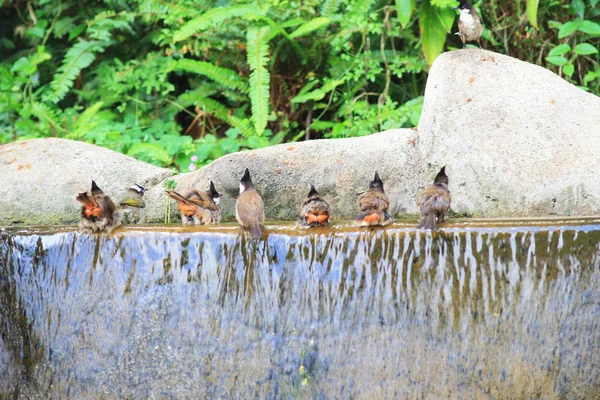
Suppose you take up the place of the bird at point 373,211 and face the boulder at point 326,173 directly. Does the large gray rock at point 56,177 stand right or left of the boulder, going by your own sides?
left

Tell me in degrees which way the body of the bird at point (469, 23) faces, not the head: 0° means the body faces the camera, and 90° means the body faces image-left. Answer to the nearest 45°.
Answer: approximately 45°

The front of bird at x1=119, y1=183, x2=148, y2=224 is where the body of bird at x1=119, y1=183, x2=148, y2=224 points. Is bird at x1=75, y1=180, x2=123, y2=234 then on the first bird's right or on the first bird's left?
on the first bird's right

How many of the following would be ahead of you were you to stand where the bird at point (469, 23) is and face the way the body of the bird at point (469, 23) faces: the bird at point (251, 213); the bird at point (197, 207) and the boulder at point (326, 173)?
3

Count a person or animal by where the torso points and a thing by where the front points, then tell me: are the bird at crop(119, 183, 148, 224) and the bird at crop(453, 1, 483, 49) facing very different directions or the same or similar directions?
very different directions

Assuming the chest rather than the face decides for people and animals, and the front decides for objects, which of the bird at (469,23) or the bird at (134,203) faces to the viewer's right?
the bird at (134,203)

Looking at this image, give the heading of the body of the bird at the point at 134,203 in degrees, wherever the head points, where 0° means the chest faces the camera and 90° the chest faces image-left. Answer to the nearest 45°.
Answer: approximately 270°

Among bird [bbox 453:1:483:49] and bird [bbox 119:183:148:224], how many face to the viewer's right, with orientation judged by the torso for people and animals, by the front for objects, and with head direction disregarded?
1

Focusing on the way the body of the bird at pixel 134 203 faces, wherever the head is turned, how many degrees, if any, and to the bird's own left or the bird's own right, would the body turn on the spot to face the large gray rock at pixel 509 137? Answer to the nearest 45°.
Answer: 0° — it already faces it

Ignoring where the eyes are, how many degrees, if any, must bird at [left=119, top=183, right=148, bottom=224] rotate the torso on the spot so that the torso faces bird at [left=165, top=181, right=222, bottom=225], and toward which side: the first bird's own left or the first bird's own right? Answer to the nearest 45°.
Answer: approximately 45° to the first bird's own right
